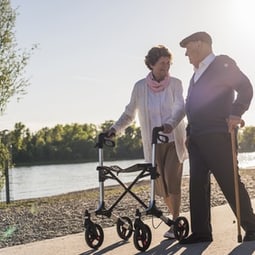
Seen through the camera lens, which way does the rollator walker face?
facing the viewer and to the left of the viewer

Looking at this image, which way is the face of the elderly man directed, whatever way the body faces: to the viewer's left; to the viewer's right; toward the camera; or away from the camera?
to the viewer's left
